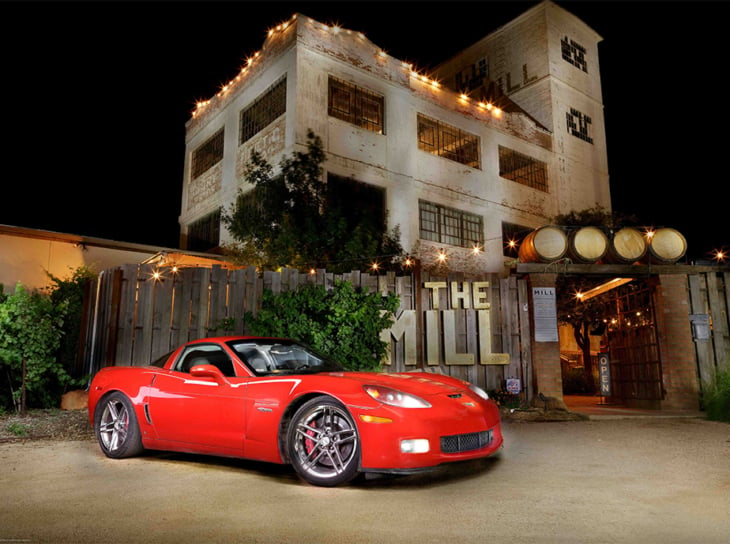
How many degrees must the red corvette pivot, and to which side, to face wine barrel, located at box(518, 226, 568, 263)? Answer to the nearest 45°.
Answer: approximately 90° to its left

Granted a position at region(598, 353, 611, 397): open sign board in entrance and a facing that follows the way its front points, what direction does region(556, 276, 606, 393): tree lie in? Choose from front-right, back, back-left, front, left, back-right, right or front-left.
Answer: back

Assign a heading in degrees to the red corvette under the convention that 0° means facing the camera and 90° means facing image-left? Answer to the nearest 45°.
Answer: approximately 315°

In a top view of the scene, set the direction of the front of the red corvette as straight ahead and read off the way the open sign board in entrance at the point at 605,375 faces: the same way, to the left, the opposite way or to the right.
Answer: to the right

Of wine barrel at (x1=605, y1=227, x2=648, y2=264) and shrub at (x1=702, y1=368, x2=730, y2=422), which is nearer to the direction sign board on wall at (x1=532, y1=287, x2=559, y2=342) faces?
the shrub

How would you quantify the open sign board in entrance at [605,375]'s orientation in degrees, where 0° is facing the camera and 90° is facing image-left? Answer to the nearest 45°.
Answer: approximately 0°

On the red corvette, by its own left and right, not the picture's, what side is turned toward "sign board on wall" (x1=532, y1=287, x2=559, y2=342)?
left

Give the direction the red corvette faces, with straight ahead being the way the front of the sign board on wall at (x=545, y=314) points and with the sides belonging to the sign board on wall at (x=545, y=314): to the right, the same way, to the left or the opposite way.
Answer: to the left

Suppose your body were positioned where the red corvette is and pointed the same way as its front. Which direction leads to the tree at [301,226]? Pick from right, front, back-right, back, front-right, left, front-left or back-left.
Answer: back-left

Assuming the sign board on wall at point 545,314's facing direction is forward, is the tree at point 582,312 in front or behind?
behind

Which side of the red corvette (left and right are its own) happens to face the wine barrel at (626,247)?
left

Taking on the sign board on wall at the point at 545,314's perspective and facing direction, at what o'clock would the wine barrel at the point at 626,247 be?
The wine barrel is roughly at 8 o'clock from the sign board on wall.

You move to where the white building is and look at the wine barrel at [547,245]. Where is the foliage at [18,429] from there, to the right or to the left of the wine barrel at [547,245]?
right

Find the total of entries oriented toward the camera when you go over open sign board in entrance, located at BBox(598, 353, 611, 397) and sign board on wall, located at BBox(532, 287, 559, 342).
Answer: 2
